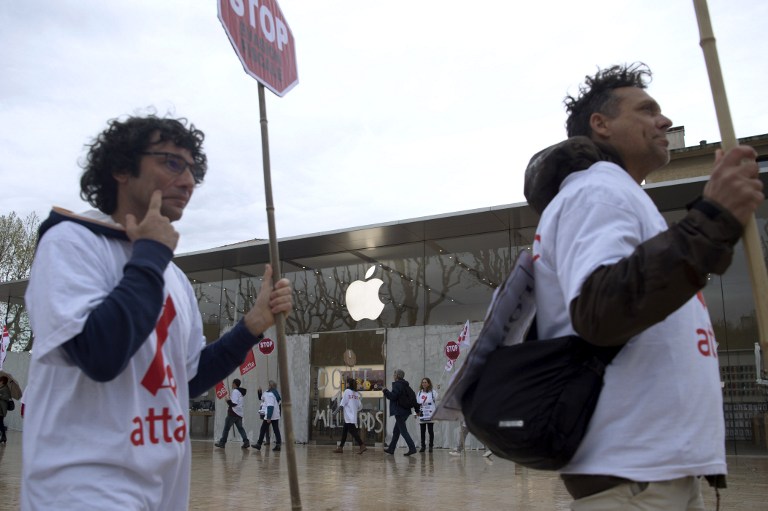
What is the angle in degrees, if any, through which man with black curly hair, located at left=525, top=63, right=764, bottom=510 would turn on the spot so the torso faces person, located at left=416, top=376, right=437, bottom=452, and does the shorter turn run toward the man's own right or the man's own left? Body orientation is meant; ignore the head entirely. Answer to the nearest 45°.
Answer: approximately 90° to the man's own left

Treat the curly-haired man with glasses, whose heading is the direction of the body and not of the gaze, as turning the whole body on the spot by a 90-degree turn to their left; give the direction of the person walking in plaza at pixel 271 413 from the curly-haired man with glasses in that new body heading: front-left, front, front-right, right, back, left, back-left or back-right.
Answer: front-left

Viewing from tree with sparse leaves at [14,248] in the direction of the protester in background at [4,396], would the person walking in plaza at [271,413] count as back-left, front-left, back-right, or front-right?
front-left

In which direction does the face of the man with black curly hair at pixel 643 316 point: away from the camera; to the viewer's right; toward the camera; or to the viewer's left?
to the viewer's right

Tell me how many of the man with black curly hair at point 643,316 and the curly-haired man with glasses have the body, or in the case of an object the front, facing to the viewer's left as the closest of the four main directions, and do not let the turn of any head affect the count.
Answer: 0

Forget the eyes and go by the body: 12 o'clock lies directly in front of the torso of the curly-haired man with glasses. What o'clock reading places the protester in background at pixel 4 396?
The protester in background is roughly at 7 o'clock from the curly-haired man with glasses.

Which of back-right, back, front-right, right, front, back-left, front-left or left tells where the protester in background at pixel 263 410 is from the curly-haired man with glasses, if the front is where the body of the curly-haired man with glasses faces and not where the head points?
back-left

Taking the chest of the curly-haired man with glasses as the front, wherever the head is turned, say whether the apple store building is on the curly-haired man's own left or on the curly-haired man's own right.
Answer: on the curly-haired man's own left

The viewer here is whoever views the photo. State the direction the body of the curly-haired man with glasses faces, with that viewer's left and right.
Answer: facing the viewer and to the right of the viewer

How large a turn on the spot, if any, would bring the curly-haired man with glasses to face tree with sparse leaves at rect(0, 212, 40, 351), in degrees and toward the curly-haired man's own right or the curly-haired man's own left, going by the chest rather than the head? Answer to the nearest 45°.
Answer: approximately 135° to the curly-haired man's own left

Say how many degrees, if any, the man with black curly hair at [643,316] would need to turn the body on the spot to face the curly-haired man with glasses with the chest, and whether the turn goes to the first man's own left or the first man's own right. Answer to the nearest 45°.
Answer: approximately 180°

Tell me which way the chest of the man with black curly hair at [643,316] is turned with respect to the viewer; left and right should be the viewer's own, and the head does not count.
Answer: facing to the right of the viewer
